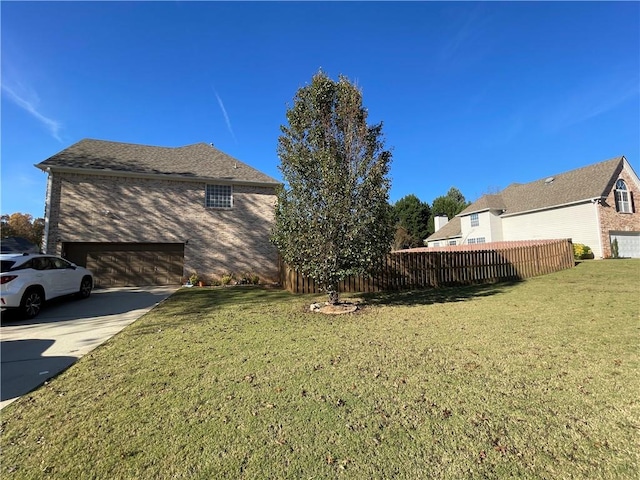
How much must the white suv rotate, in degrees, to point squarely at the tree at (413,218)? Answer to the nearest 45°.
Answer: approximately 45° to its right

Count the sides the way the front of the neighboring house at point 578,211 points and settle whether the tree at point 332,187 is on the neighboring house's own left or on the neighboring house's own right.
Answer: on the neighboring house's own right

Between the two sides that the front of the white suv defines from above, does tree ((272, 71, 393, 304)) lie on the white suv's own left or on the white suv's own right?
on the white suv's own right

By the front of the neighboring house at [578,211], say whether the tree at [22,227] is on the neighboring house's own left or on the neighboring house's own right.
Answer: on the neighboring house's own right

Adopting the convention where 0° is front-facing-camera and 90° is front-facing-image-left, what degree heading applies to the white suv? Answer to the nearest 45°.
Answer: approximately 225°

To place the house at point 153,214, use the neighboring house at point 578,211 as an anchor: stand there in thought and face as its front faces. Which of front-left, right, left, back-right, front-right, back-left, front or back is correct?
right
